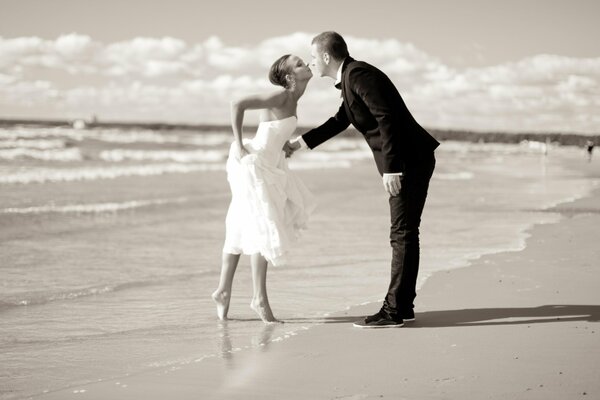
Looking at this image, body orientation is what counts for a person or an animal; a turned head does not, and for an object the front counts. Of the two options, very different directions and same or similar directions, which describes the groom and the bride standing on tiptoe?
very different directions

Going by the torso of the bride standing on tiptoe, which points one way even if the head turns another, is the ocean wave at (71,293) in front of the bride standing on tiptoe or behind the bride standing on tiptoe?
behind

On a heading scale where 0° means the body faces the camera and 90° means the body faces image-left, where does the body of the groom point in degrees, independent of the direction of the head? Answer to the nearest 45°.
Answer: approximately 90°

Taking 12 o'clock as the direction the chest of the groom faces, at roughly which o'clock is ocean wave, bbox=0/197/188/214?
The ocean wave is roughly at 2 o'clock from the groom.

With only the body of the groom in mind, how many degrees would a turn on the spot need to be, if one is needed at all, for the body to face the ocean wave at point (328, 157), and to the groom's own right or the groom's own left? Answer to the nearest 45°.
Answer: approximately 90° to the groom's own right

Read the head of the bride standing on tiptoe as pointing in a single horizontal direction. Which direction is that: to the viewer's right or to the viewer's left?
to the viewer's right

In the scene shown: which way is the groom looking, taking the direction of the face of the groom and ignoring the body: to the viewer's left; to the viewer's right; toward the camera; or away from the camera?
to the viewer's left

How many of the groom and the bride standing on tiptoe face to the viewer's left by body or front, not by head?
1

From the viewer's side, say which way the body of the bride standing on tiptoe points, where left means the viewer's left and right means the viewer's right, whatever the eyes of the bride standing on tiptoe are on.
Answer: facing to the right of the viewer
